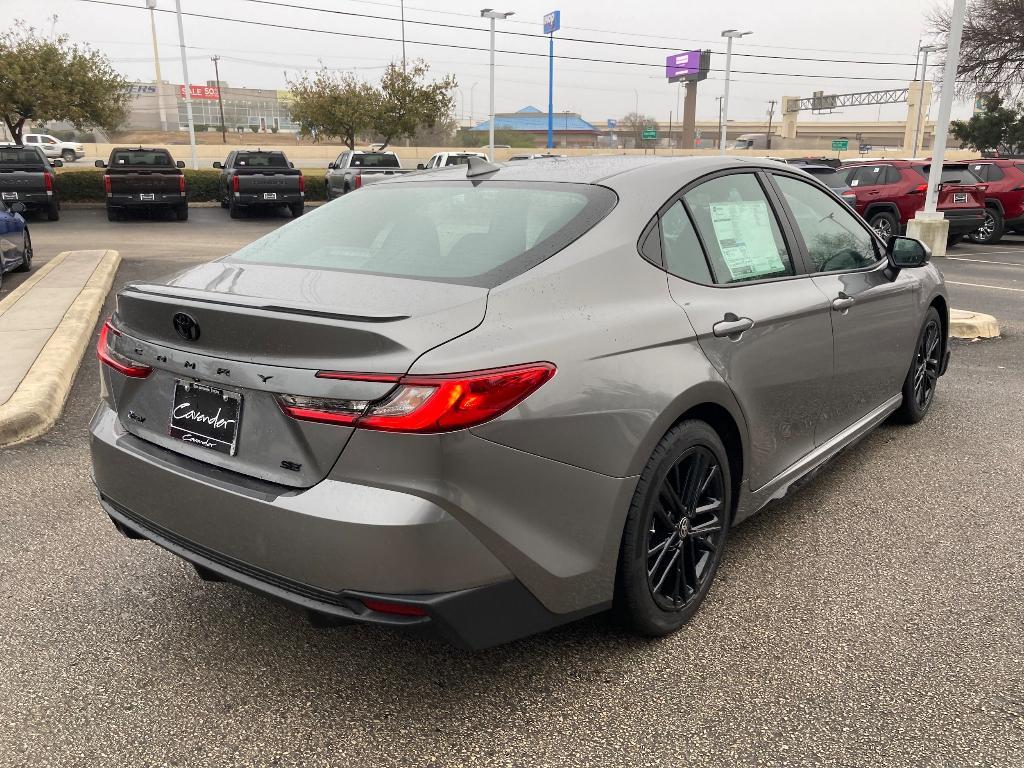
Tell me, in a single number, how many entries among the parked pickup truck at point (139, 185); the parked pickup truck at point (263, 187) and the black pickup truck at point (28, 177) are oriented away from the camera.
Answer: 3

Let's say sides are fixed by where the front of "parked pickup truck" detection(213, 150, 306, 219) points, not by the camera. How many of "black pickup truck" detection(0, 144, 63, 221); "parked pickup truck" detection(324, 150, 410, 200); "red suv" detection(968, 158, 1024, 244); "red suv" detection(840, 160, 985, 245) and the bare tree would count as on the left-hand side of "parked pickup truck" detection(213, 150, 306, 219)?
1

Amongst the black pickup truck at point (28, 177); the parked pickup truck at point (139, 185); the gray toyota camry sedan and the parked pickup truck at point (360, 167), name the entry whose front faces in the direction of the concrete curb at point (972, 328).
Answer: the gray toyota camry sedan

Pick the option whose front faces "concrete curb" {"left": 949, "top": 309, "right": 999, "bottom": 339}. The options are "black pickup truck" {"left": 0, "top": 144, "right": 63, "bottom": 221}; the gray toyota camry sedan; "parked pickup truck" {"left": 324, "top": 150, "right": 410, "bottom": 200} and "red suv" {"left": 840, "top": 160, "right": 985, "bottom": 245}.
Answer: the gray toyota camry sedan

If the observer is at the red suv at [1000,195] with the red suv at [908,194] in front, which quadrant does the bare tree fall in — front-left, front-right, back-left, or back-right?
back-right

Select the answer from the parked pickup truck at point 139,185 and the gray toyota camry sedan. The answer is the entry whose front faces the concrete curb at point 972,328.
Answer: the gray toyota camry sedan

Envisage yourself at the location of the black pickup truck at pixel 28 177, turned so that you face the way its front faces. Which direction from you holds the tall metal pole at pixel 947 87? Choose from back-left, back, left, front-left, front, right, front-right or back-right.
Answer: back-right

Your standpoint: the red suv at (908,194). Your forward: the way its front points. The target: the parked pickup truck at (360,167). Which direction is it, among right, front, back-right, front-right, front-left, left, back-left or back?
front-left

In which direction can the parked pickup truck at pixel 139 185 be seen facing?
away from the camera

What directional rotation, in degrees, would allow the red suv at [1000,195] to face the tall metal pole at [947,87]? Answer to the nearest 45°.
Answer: approximately 135° to its left

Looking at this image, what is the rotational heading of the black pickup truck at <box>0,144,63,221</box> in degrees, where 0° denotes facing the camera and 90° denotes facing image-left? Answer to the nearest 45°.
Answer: approximately 180°

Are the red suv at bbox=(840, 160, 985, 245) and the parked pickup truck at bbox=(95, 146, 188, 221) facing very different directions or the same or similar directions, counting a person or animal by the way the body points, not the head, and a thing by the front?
same or similar directions

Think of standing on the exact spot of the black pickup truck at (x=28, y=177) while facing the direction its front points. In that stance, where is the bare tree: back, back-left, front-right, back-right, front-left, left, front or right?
right

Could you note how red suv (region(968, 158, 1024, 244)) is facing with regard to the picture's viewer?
facing away from the viewer and to the left of the viewer

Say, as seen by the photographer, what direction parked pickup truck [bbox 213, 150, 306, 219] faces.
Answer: facing away from the viewer

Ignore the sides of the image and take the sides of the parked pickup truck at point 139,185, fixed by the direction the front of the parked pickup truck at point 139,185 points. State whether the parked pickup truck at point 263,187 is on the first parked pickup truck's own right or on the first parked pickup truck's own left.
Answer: on the first parked pickup truck's own right

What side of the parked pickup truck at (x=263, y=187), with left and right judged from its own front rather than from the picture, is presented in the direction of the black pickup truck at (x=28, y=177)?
left

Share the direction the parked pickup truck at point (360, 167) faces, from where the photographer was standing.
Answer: facing away from the viewer and to the left of the viewer

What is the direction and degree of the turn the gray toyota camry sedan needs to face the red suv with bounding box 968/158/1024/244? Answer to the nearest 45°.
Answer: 0° — it already faces it

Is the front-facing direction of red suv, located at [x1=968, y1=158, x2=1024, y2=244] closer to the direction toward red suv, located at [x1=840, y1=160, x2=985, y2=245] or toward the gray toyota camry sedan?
the red suv

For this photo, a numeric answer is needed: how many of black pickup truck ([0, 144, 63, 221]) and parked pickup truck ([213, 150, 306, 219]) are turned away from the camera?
2

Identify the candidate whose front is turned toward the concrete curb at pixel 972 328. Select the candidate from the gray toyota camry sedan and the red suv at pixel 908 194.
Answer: the gray toyota camry sedan
